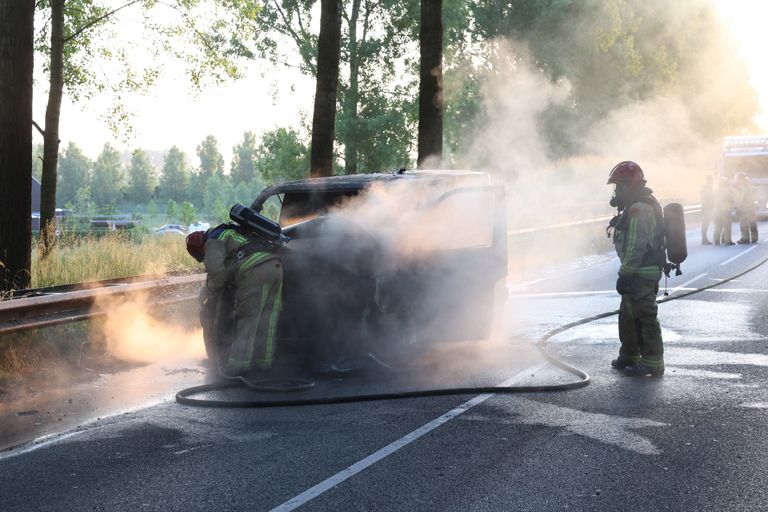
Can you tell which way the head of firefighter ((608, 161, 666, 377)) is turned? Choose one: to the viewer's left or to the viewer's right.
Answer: to the viewer's left

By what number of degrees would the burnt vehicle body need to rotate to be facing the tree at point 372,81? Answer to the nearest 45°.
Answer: approximately 135° to its right

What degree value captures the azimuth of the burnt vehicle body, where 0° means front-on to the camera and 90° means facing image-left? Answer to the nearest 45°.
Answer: approximately 45°

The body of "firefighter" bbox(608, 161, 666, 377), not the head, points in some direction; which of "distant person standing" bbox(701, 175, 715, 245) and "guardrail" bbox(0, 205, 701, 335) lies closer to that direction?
the guardrail

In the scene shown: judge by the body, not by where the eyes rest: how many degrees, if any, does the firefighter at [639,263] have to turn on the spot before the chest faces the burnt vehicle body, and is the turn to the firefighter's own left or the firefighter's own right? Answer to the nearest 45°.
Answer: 0° — they already face it

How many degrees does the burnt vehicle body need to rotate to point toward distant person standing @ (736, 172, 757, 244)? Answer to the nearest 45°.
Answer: approximately 180°

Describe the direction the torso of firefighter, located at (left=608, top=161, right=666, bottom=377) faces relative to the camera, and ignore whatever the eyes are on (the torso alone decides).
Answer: to the viewer's left
